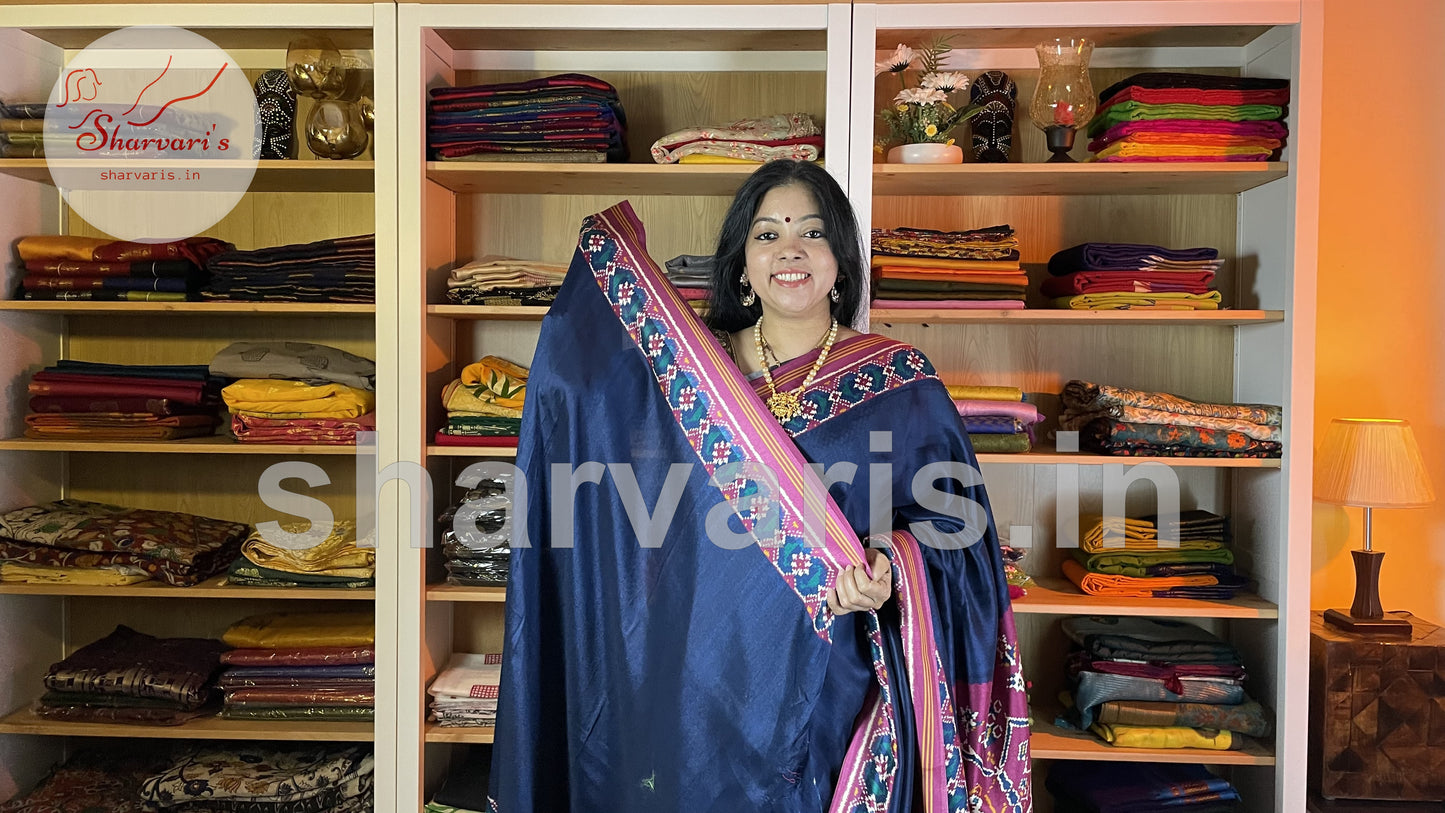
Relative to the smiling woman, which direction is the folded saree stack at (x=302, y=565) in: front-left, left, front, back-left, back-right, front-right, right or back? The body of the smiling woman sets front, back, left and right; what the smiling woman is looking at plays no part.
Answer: back-right

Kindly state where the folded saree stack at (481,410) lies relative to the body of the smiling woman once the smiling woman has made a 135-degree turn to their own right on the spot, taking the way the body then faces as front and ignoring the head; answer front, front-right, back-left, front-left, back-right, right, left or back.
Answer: front

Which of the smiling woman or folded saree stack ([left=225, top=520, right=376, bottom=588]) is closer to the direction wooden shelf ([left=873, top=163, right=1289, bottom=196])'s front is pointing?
the smiling woman

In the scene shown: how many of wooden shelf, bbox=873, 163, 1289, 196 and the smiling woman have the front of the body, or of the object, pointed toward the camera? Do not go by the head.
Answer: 2

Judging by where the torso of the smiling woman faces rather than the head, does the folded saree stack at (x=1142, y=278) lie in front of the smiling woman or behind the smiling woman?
behind

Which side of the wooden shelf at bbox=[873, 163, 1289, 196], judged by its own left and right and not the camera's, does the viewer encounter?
front

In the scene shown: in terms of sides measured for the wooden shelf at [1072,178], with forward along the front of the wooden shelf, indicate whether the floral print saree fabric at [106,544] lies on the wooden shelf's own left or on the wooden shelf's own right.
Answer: on the wooden shelf's own right

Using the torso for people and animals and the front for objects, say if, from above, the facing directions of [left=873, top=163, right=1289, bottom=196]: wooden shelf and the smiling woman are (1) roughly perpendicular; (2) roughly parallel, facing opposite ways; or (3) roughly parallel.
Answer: roughly parallel

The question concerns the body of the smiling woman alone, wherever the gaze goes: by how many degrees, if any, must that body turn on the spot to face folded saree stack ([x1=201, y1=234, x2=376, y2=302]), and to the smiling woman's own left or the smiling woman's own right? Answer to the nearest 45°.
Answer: approximately 135° to the smiling woman's own right

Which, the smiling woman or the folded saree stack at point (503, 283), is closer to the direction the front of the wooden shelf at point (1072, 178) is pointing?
the smiling woman

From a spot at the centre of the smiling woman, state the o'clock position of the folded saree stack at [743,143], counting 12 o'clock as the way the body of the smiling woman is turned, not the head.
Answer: The folded saree stack is roughly at 6 o'clock from the smiling woman.

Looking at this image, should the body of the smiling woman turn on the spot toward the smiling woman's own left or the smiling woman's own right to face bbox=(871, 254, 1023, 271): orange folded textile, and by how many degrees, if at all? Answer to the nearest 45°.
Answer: approximately 135° to the smiling woman's own left

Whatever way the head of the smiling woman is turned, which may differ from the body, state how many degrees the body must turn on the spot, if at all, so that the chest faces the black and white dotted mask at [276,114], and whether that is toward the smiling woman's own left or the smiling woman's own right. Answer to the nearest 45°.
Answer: approximately 135° to the smiling woman's own right

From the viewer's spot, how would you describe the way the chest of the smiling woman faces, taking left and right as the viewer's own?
facing the viewer
